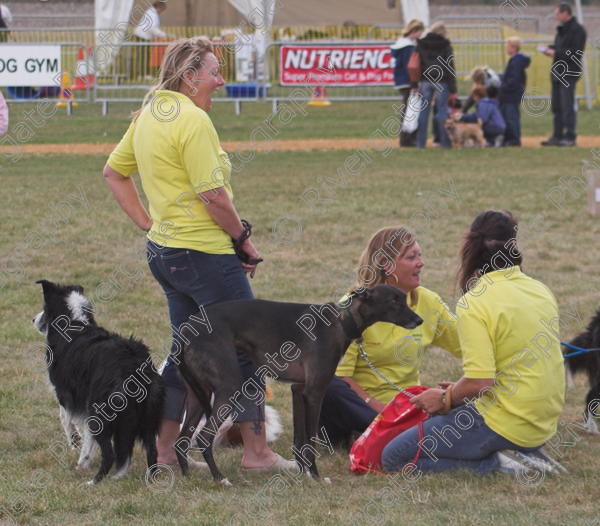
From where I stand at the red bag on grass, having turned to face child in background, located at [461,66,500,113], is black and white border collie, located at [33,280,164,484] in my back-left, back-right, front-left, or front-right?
back-left

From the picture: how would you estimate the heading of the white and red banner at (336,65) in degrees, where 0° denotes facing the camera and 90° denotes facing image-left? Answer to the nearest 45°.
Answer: approximately 0°

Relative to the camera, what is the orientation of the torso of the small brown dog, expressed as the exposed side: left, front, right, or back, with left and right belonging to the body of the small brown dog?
left

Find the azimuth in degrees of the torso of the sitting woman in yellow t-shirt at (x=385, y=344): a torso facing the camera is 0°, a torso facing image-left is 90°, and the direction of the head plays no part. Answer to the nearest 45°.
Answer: approximately 315°

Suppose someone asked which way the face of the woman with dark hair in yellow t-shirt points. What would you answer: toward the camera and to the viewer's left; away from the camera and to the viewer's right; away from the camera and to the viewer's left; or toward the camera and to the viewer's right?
away from the camera and to the viewer's left

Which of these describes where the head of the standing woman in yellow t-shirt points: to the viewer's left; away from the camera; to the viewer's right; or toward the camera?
to the viewer's right

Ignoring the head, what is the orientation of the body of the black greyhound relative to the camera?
to the viewer's right
